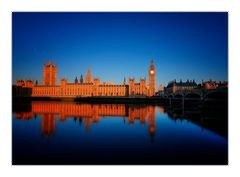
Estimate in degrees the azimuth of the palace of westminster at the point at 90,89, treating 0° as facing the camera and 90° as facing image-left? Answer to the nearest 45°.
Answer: approximately 0°
